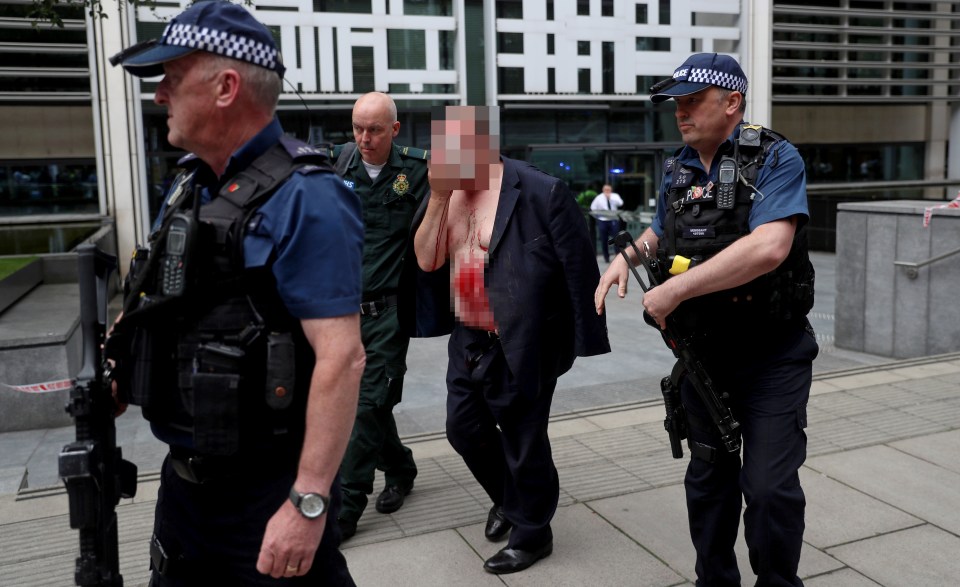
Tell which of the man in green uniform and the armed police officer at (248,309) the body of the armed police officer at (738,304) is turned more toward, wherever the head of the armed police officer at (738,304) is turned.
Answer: the armed police officer

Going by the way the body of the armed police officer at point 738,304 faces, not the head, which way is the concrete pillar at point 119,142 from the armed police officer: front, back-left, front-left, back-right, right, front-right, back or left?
right

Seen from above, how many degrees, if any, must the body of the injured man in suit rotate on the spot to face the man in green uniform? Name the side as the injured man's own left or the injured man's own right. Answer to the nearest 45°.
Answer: approximately 90° to the injured man's own right

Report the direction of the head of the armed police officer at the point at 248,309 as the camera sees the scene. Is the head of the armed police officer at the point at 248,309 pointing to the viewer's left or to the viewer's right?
to the viewer's left

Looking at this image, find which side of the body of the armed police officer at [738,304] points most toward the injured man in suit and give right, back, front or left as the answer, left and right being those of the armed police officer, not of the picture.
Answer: right

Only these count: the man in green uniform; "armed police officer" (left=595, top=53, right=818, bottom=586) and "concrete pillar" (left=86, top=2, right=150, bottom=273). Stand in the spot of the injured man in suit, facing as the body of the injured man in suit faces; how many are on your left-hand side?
1

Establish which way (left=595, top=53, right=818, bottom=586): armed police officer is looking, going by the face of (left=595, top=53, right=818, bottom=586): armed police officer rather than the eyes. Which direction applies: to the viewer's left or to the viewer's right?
to the viewer's left

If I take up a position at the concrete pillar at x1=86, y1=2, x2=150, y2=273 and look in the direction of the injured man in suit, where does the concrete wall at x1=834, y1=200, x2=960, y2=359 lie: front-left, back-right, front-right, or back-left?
front-left

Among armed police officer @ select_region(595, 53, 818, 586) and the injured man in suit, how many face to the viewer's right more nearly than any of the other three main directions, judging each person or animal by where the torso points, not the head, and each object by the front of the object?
0

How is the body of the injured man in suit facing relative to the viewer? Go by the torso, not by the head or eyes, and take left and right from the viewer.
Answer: facing the viewer and to the left of the viewer

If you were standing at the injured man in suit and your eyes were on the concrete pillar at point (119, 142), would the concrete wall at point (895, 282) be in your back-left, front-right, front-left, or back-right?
front-right

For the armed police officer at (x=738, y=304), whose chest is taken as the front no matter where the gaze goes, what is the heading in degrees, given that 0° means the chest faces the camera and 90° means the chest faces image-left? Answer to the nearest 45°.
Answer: approximately 45°

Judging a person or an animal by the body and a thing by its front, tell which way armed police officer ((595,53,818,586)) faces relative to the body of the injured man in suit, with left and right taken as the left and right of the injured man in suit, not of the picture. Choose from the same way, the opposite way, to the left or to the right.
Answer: the same way

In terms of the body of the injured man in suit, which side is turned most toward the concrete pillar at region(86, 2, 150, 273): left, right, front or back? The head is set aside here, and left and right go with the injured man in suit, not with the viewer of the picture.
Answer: right
